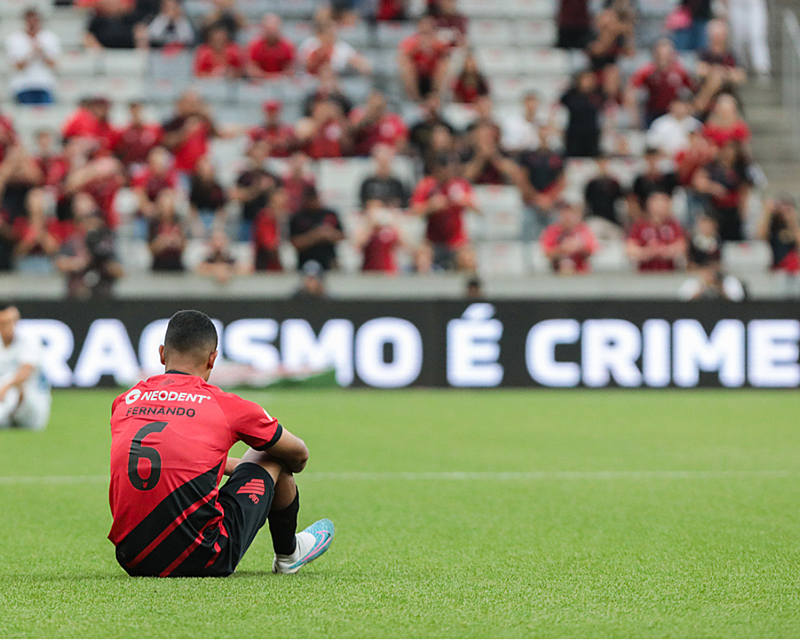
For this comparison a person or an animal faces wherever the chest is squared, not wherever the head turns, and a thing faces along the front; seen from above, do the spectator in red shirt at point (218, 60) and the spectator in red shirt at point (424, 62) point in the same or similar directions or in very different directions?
same or similar directions

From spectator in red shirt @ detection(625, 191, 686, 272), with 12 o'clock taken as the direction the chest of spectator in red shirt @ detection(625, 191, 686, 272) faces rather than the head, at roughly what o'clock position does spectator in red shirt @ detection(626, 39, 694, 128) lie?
spectator in red shirt @ detection(626, 39, 694, 128) is roughly at 6 o'clock from spectator in red shirt @ detection(625, 191, 686, 272).

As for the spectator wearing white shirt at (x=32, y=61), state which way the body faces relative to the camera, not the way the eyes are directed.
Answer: toward the camera

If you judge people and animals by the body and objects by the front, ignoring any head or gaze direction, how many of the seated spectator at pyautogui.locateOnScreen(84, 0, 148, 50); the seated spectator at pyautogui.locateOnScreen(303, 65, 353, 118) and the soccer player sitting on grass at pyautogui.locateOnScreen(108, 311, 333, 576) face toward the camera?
2

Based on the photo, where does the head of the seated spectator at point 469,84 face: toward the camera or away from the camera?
toward the camera

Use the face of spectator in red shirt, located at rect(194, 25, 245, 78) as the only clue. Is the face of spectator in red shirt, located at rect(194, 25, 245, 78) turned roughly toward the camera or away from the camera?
toward the camera

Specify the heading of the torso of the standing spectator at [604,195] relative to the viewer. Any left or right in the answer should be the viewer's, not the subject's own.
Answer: facing the viewer

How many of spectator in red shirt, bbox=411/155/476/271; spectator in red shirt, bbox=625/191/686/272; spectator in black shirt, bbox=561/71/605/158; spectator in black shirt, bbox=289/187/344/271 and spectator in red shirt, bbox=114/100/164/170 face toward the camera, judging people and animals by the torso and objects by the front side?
5

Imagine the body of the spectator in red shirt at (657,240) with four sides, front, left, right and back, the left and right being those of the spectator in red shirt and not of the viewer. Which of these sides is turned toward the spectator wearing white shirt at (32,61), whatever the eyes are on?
right

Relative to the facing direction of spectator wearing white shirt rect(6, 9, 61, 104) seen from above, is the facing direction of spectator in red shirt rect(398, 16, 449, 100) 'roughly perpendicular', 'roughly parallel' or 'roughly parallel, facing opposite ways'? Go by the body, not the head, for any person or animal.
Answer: roughly parallel

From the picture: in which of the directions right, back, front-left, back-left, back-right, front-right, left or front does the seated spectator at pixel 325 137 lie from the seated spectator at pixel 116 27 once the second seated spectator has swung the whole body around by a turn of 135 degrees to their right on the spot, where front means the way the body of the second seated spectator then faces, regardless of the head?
back

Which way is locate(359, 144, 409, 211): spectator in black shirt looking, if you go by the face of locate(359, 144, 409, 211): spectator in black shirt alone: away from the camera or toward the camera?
toward the camera

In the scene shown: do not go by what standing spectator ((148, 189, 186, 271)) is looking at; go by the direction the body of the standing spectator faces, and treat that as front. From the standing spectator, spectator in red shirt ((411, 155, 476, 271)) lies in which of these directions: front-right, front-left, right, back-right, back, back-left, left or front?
left

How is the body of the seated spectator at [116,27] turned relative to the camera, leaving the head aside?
toward the camera

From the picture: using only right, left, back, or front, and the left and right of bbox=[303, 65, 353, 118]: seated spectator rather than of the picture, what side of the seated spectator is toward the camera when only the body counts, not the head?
front

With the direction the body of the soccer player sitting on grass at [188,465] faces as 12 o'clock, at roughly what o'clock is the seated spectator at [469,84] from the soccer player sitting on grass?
The seated spectator is roughly at 11 o'clock from the soccer player sitting on grass.

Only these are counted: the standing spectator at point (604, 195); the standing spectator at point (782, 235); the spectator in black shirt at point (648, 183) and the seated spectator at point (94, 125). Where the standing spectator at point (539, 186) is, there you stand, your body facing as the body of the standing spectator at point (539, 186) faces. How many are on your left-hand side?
3
